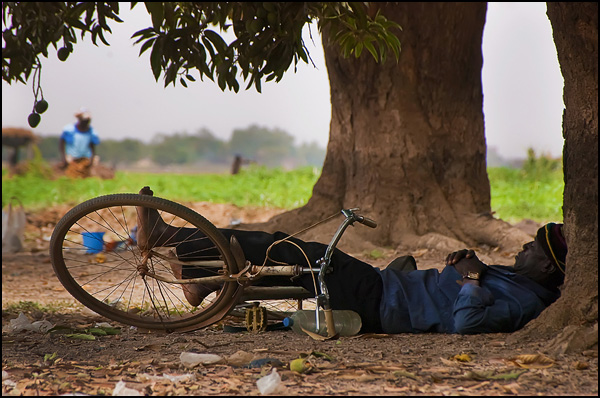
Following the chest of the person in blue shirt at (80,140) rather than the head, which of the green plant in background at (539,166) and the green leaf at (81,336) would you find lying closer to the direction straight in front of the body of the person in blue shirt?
the green leaf

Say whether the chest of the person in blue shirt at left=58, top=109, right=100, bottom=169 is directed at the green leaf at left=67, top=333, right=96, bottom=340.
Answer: yes

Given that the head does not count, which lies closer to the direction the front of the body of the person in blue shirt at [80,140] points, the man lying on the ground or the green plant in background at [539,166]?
the man lying on the ground

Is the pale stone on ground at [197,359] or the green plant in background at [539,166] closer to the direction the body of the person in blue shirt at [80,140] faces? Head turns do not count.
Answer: the pale stone on ground

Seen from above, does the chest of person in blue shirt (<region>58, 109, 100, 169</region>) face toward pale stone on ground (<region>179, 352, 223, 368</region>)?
yes

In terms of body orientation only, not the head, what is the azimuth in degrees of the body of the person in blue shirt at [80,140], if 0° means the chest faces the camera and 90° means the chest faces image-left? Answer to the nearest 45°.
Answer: approximately 0°

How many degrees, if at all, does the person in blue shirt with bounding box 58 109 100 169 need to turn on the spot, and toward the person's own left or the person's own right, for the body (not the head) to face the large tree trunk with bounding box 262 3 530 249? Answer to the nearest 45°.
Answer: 0° — they already face it

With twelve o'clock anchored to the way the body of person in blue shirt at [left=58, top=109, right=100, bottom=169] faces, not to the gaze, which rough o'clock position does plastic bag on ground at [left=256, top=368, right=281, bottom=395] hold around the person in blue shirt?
The plastic bag on ground is roughly at 12 o'clock from the person in blue shirt.

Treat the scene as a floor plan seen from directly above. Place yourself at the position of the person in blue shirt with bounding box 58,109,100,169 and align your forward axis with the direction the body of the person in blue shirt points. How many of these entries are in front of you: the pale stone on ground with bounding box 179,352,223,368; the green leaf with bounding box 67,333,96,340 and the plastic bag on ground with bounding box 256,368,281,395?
3

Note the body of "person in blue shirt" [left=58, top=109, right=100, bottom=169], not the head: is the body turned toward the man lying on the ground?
yes

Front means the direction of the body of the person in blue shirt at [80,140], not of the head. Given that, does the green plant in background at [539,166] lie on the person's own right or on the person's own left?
on the person's own left
